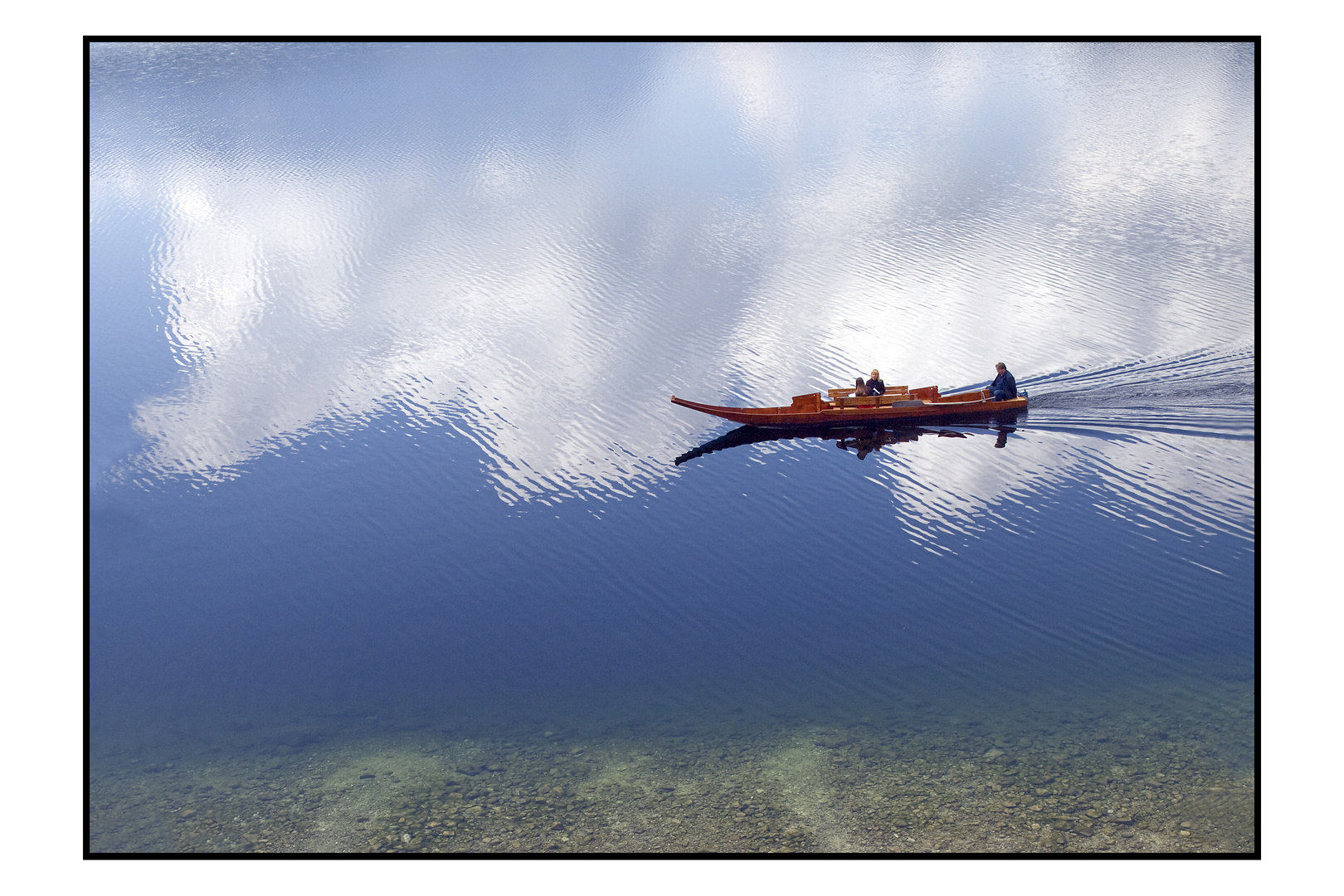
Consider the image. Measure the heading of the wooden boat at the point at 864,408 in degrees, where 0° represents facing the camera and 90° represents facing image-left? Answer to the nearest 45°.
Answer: approximately 90°
